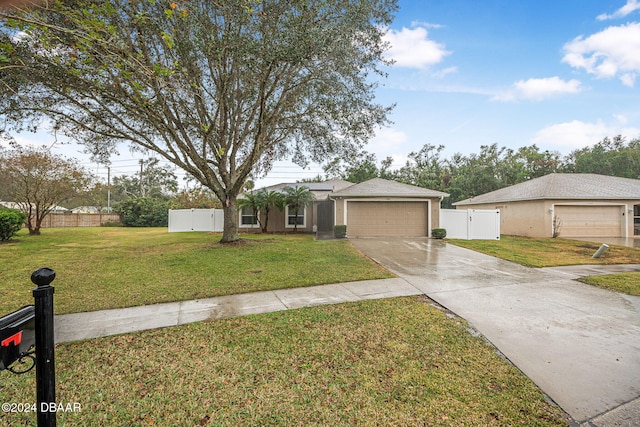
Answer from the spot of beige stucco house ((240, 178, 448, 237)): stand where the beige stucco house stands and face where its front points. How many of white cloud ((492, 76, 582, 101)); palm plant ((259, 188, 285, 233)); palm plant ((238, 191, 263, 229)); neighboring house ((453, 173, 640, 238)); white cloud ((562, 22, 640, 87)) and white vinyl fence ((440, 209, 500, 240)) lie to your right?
2

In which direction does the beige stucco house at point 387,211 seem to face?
toward the camera

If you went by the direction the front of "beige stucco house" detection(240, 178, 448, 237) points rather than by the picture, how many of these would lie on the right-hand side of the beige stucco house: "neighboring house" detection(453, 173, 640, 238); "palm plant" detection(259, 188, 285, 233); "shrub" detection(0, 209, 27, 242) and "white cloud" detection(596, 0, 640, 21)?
2

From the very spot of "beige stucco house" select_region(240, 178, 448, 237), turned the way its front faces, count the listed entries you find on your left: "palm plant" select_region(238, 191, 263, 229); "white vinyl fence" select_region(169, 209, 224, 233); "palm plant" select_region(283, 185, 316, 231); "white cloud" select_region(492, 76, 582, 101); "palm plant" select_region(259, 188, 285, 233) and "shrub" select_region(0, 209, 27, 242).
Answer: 1

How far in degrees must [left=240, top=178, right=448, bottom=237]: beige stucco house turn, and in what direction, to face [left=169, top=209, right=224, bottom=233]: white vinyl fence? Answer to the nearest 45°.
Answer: approximately 90° to its right

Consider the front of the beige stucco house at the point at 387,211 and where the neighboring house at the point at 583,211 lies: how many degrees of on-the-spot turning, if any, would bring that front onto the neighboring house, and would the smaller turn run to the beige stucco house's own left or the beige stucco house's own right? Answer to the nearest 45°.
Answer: approximately 90° to the beige stucco house's own left

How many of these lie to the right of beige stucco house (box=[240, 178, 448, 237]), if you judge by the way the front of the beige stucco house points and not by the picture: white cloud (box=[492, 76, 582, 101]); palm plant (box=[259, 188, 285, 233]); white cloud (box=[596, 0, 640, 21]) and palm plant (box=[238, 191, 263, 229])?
2

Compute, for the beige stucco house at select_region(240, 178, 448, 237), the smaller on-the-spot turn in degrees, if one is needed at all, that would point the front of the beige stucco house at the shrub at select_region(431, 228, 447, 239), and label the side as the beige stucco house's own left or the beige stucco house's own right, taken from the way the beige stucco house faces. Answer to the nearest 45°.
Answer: approximately 90° to the beige stucco house's own left

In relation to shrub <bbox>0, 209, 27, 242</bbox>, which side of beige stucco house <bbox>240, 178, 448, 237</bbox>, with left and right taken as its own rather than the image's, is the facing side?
right

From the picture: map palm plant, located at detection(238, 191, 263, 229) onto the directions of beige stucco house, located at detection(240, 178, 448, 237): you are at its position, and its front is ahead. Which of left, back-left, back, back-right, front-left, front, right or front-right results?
right

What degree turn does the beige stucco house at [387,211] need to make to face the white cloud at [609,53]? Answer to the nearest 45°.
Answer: approximately 90° to its left

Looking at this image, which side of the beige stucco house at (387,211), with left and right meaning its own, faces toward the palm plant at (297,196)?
right

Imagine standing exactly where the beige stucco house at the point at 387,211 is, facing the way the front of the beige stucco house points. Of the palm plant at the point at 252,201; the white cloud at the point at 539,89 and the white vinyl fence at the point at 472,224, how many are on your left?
2
